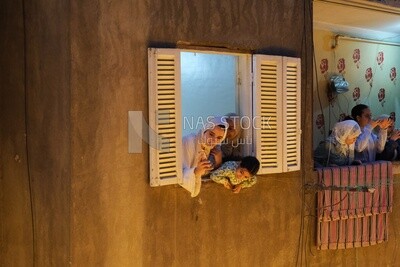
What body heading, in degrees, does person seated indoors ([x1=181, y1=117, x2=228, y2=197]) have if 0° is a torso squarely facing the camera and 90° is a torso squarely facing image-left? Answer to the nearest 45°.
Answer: approximately 315°

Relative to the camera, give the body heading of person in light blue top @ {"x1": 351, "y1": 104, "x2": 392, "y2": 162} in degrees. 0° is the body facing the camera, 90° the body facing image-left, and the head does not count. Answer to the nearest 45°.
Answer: approximately 315°

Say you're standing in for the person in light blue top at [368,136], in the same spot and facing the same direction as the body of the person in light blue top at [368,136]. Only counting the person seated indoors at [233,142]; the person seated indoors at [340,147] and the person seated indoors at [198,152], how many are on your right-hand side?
3

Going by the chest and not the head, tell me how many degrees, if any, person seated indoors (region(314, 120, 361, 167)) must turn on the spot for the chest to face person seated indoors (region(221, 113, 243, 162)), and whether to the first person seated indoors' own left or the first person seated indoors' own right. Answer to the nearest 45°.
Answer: approximately 90° to the first person seated indoors' own right

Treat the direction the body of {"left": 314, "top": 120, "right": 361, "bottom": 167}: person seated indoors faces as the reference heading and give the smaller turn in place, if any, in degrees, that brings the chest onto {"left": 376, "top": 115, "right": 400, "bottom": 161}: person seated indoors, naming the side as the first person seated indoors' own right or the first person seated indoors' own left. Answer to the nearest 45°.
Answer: approximately 90° to the first person seated indoors' own left

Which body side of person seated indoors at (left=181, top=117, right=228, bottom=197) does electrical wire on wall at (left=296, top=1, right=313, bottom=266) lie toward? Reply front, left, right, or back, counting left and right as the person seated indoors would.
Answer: left

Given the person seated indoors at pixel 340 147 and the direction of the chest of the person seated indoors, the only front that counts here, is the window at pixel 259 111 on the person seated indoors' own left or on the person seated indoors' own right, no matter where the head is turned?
on the person seated indoors' own right

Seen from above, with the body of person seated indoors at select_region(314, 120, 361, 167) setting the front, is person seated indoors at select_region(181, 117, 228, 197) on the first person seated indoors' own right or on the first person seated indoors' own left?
on the first person seated indoors' own right

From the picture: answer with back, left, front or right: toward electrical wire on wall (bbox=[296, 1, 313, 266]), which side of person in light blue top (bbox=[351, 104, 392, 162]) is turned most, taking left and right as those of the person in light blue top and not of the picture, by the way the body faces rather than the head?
right

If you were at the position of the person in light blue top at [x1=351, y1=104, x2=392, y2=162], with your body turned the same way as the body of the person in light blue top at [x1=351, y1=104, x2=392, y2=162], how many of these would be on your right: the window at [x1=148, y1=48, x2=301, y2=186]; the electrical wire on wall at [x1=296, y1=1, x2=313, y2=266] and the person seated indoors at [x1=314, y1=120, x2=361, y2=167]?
3
